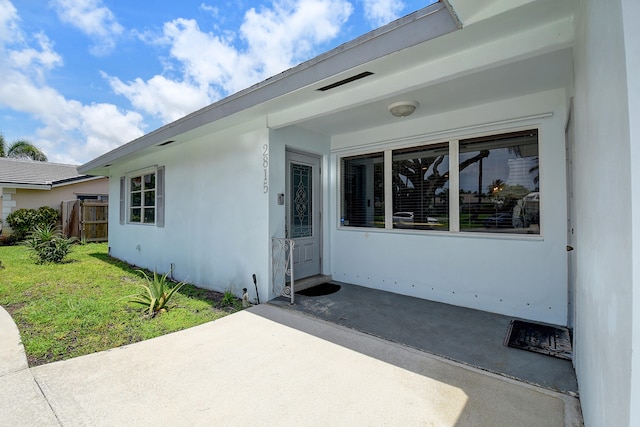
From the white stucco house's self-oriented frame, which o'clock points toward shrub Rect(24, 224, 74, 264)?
The shrub is roughly at 2 o'clock from the white stucco house.

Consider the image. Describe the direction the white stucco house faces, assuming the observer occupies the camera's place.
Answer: facing the viewer and to the left of the viewer

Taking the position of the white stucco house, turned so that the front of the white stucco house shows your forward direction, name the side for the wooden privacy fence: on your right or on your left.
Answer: on your right

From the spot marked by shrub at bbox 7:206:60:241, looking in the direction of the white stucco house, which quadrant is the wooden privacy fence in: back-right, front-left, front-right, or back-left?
front-left

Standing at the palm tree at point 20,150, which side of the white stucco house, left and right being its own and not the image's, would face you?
right

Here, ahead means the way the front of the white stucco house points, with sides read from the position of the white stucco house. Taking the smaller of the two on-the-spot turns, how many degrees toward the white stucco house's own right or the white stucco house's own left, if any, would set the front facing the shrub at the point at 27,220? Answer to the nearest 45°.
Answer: approximately 45° to the white stucco house's own right
